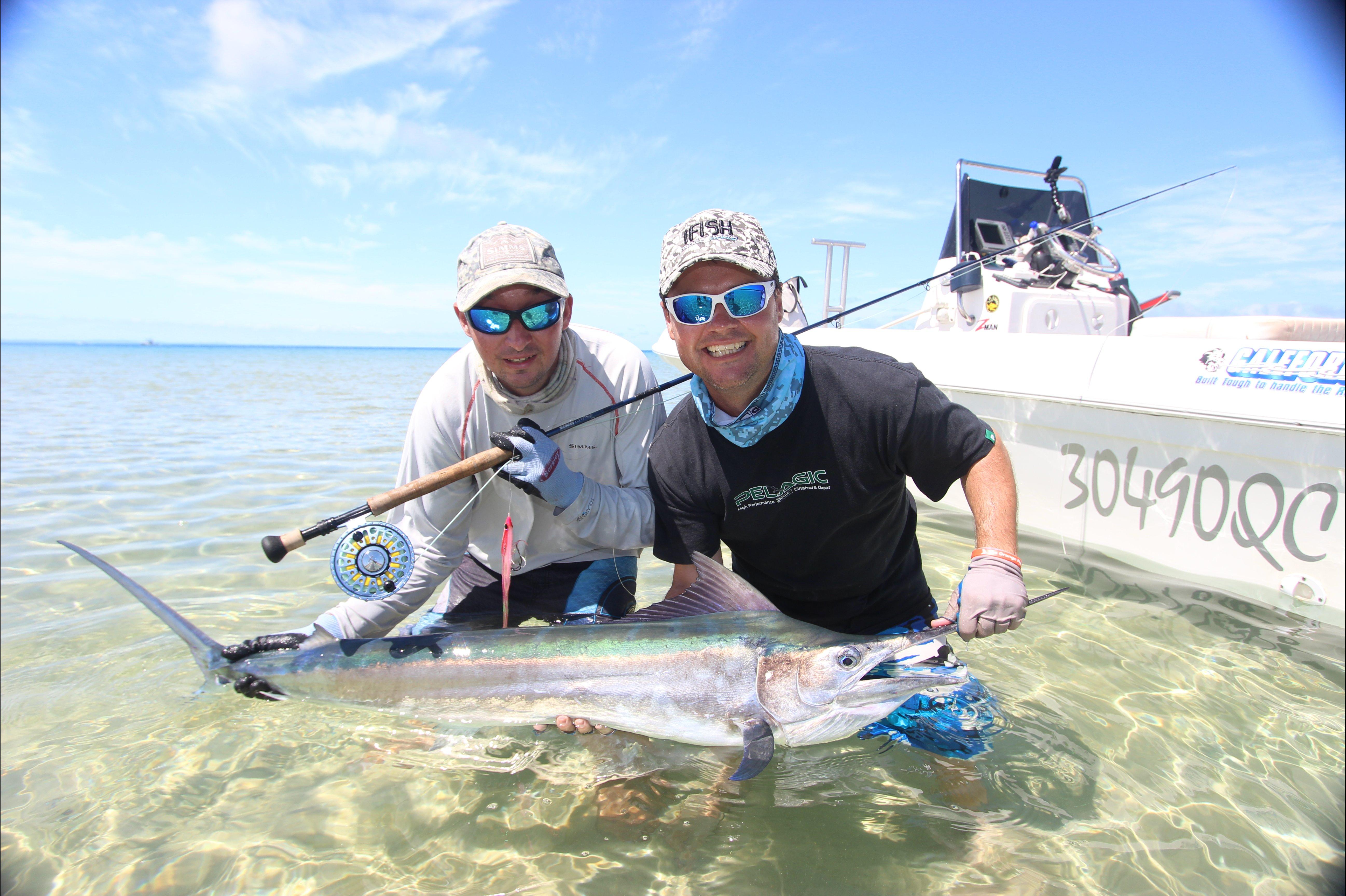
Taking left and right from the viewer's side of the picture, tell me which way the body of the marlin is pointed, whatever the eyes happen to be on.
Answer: facing to the right of the viewer

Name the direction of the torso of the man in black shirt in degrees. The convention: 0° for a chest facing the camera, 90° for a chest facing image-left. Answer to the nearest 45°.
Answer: approximately 0°
